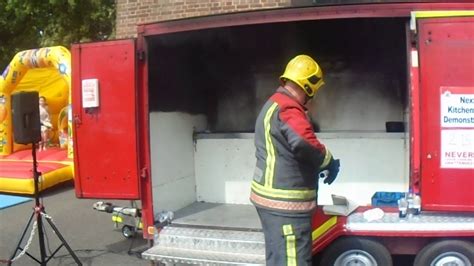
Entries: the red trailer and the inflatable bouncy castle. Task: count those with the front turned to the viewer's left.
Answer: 1

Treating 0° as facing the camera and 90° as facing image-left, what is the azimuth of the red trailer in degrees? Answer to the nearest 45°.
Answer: approximately 90°

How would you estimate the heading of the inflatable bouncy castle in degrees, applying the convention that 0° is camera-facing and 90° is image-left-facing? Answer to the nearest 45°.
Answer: approximately 0°

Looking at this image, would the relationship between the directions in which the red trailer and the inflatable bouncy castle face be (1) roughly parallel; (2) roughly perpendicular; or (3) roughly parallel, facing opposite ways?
roughly perpendicular

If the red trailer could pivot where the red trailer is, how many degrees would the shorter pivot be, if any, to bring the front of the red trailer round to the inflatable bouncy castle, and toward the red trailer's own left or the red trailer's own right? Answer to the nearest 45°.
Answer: approximately 45° to the red trailer's own right

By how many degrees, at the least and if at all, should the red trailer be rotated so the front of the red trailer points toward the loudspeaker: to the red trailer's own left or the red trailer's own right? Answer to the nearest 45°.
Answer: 0° — it already faces it

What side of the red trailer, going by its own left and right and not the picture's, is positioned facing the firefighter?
left
